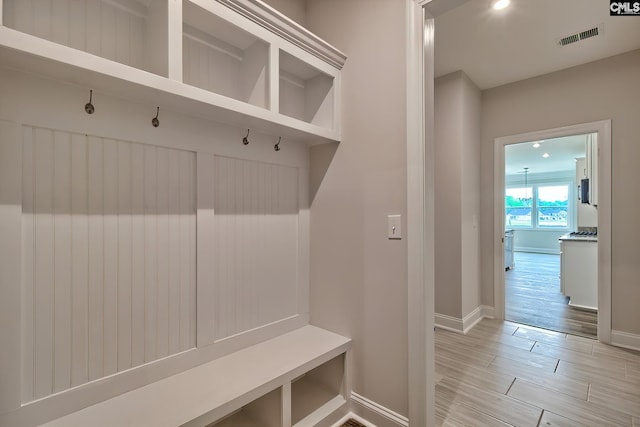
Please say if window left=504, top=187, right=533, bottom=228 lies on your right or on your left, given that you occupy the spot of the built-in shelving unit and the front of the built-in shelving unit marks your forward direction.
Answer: on your left

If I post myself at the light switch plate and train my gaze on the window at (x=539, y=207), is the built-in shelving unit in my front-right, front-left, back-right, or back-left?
back-left

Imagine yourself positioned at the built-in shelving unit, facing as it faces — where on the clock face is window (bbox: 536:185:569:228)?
The window is roughly at 10 o'clock from the built-in shelving unit.

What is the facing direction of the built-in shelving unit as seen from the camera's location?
facing the viewer and to the right of the viewer

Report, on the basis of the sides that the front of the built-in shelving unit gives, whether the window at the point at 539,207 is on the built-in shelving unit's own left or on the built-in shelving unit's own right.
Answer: on the built-in shelving unit's own left

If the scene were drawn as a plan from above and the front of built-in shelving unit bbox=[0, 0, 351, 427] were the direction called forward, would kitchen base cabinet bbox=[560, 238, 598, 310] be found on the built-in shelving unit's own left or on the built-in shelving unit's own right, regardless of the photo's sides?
on the built-in shelving unit's own left

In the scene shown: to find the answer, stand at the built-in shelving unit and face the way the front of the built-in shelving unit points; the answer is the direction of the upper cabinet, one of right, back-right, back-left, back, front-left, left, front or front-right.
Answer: front-left

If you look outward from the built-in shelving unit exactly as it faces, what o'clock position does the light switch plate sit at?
The light switch plate is roughly at 11 o'clock from the built-in shelving unit.
